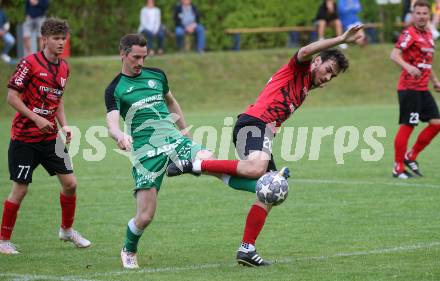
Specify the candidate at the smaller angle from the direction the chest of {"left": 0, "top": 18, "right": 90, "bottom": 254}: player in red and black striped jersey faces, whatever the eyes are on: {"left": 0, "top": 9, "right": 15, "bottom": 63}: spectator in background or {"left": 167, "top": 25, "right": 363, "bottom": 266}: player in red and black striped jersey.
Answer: the player in red and black striped jersey

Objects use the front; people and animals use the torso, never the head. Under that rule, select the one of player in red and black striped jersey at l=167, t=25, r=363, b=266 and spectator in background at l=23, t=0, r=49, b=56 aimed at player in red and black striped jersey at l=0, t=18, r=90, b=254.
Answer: the spectator in background

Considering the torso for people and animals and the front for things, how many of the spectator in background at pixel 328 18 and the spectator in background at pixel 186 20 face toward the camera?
2

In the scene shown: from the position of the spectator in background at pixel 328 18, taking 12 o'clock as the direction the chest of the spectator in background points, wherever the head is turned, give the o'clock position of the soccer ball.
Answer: The soccer ball is roughly at 12 o'clock from the spectator in background.

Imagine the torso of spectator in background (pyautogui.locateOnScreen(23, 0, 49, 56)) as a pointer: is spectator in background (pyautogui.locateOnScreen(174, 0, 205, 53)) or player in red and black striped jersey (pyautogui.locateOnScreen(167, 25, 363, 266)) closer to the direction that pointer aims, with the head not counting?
the player in red and black striped jersey

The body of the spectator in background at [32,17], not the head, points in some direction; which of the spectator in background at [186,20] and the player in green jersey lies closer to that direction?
the player in green jersey

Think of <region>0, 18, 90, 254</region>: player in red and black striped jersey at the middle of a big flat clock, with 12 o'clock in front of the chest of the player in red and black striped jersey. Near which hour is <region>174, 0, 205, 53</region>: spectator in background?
The spectator in background is roughly at 8 o'clock from the player in red and black striped jersey.

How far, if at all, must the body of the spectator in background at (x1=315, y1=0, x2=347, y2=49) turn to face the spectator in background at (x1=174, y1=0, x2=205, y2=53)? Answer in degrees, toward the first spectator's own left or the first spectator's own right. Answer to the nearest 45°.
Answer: approximately 90° to the first spectator's own right

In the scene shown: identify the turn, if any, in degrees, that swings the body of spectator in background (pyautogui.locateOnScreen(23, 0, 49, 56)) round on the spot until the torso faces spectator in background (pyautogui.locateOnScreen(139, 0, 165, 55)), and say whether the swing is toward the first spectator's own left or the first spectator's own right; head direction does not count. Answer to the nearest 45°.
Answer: approximately 90° to the first spectator's own left

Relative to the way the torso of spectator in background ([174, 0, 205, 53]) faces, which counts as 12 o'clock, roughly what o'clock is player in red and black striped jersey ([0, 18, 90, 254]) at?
The player in red and black striped jersey is roughly at 12 o'clock from the spectator in background.

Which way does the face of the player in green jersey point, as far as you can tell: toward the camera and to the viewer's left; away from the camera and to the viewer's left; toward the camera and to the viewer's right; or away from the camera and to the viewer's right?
toward the camera and to the viewer's right
